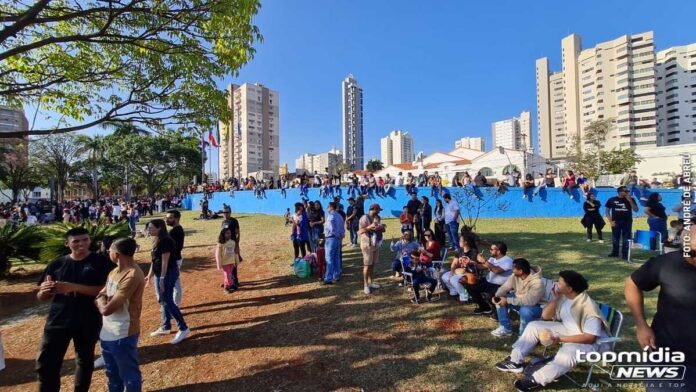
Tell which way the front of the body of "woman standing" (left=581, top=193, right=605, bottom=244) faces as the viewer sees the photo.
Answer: toward the camera

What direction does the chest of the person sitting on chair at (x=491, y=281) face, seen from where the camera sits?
to the viewer's left

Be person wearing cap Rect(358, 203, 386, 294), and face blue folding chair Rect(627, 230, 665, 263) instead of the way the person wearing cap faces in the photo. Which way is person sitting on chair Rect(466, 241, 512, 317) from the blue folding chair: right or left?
right

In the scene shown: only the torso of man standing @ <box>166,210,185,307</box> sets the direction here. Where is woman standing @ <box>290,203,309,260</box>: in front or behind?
behind

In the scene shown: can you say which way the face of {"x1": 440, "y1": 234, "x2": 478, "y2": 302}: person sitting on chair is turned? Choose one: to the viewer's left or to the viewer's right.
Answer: to the viewer's left

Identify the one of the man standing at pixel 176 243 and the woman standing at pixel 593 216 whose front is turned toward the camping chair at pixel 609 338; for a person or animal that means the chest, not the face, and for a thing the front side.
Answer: the woman standing

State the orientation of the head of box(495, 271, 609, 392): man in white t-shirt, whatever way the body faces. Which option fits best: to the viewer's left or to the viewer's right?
to the viewer's left

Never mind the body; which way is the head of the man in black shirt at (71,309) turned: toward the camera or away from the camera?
toward the camera

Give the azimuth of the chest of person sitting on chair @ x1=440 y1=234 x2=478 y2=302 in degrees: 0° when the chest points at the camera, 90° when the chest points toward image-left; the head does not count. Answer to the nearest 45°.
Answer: approximately 45°

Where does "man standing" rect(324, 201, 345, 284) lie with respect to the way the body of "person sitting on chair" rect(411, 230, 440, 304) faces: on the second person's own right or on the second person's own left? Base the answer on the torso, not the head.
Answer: on the second person's own right

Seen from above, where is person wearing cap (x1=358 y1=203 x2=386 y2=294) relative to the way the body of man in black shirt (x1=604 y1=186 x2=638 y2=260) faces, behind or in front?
in front

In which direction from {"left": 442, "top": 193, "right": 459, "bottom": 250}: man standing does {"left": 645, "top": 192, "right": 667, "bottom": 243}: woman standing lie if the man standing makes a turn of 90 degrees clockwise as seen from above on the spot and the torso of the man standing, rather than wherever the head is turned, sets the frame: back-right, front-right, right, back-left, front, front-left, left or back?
back-right

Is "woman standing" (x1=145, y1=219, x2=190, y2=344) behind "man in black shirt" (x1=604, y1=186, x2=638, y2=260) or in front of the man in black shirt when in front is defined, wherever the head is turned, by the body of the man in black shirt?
in front

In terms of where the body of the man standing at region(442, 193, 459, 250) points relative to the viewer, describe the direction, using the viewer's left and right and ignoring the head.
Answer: facing the viewer and to the left of the viewer
